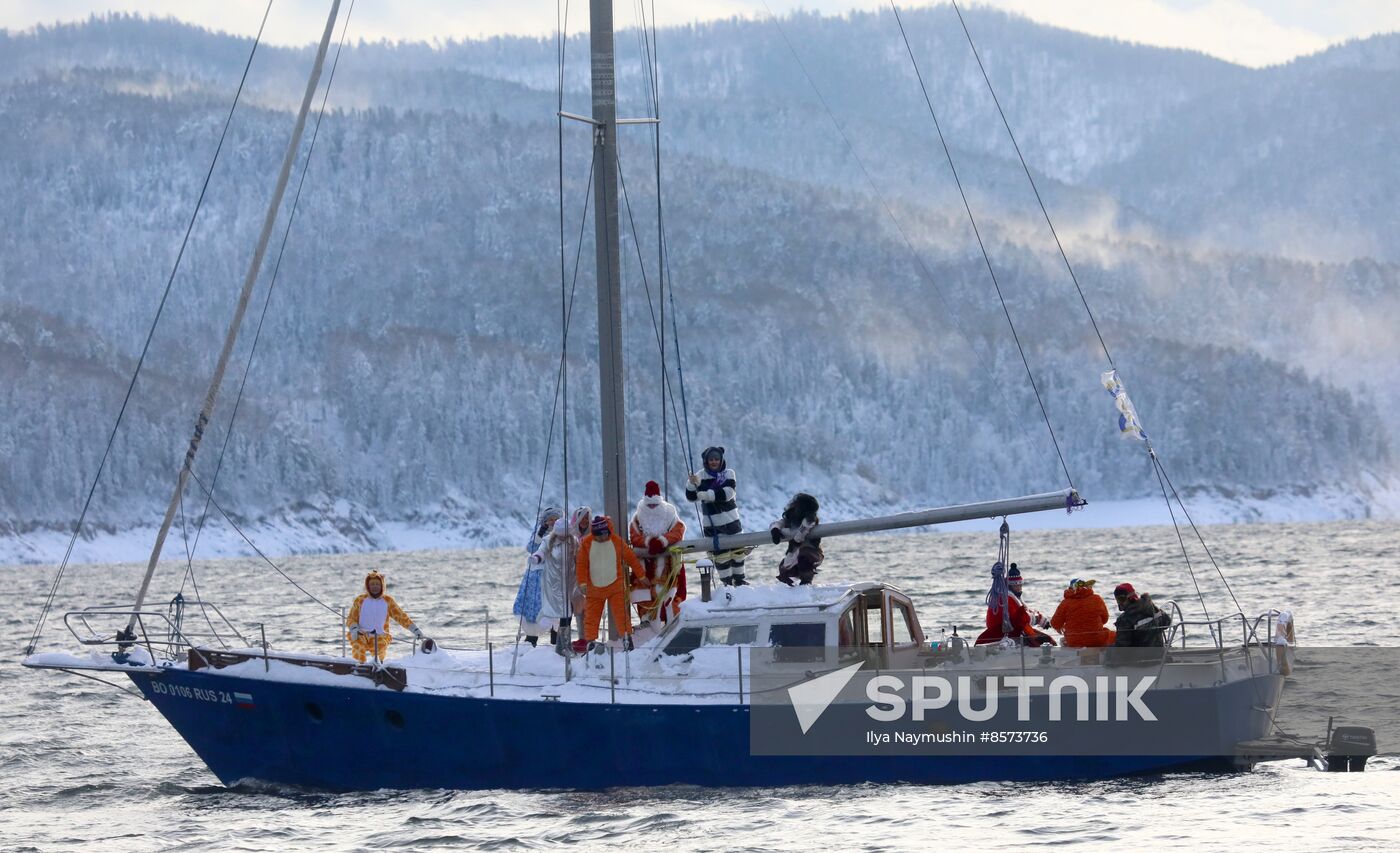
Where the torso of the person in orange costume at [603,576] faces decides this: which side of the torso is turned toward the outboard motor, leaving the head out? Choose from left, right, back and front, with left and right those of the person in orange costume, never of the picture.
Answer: left

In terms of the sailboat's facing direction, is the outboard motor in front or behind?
behind

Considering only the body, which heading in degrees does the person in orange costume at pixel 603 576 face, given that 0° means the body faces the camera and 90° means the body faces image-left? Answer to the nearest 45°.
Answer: approximately 0°

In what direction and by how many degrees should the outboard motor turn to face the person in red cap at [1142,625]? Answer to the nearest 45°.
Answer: approximately 45° to its left

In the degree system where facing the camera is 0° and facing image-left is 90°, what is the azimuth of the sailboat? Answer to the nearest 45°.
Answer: approximately 90°

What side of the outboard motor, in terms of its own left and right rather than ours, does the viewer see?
left

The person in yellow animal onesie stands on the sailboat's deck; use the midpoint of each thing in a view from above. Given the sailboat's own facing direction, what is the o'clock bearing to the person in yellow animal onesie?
The person in yellow animal onesie is roughly at 1 o'clock from the sailboat.

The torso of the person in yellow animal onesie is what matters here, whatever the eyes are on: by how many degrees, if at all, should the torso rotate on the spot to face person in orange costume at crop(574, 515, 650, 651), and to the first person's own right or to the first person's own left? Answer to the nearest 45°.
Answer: approximately 45° to the first person's own left
